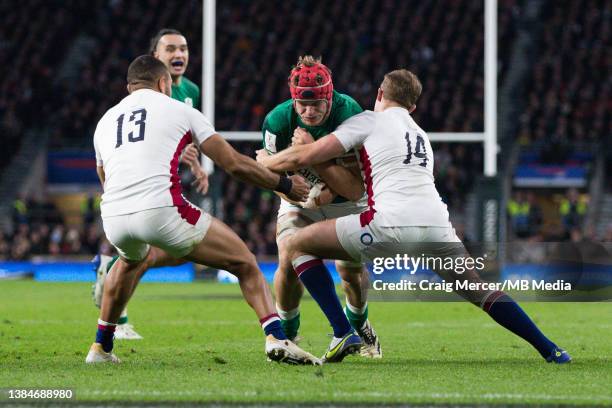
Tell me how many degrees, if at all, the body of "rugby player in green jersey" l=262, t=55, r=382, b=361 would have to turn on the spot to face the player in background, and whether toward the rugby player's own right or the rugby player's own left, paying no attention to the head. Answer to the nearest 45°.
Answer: approximately 135° to the rugby player's own right

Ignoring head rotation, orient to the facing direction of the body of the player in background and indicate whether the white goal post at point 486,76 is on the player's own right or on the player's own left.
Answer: on the player's own left

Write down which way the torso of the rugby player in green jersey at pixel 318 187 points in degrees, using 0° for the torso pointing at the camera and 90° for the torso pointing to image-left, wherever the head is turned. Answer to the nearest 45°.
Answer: approximately 0°

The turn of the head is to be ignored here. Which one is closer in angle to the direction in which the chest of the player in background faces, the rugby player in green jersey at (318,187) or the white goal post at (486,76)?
the rugby player in green jersey

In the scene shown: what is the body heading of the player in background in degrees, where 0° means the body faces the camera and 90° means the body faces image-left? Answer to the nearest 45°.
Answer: approximately 315°

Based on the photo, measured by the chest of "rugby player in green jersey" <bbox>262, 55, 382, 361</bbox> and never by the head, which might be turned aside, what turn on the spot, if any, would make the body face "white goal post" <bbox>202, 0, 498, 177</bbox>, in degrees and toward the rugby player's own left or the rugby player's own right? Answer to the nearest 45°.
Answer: approximately 180°
